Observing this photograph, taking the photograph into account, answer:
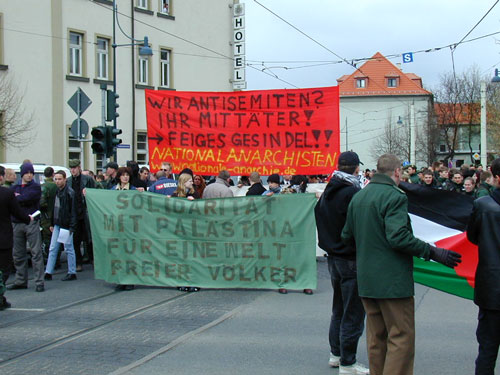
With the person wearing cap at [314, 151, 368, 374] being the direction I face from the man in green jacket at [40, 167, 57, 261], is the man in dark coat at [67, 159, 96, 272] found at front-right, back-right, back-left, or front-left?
front-left

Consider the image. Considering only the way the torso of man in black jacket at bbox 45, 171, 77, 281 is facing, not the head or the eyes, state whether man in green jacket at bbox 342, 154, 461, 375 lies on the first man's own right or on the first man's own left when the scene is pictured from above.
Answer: on the first man's own left

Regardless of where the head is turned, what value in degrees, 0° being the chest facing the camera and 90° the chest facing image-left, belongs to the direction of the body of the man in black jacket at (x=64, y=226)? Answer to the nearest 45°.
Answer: approximately 45°

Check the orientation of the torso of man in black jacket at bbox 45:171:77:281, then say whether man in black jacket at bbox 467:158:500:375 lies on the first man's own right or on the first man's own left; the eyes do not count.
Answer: on the first man's own left

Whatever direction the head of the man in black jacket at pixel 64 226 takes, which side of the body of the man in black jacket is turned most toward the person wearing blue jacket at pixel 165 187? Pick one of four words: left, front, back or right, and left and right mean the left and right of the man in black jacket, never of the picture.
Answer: left

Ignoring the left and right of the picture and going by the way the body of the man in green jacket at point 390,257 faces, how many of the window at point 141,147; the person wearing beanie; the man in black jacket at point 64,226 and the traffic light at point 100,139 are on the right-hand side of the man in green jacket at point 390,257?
0

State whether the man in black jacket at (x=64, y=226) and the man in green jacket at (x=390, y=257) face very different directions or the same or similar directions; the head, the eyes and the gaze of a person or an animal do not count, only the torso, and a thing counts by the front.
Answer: very different directions

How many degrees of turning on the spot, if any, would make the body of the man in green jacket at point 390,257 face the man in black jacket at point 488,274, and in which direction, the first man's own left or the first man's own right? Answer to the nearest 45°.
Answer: approximately 45° to the first man's own right

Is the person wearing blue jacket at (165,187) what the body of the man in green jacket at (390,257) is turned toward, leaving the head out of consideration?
no

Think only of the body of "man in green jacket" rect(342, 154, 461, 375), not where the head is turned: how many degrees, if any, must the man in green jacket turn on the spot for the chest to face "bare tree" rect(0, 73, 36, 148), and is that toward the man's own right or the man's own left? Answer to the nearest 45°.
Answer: approximately 90° to the man's own left

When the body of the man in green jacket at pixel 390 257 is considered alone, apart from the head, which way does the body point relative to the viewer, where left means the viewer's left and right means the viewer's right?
facing away from the viewer and to the right of the viewer

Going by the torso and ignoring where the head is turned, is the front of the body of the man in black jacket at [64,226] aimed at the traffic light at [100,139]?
no

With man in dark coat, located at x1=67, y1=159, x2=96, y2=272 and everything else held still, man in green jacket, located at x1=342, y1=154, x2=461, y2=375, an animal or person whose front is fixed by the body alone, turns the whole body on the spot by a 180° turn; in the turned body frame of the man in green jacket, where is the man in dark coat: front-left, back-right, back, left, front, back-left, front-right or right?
right

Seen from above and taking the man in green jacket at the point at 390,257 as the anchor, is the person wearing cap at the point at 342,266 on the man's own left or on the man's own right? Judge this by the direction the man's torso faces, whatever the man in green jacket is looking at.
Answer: on the man's own left
